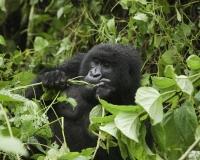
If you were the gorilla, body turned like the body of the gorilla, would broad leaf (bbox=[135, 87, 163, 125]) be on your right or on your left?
on your left

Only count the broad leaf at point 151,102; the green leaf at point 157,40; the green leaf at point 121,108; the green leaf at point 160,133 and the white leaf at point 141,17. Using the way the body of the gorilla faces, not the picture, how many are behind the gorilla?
2

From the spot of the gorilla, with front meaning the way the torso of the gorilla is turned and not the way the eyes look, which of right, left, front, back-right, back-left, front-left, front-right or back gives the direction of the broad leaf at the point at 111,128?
front-left

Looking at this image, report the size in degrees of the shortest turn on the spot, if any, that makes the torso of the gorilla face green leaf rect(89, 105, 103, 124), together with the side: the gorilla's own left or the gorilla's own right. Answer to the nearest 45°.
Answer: approximately 45° to the gorilla's own left

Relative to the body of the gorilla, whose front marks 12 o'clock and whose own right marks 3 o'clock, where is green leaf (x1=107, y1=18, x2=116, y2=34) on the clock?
The green leaf is roughly at 5 o'clock from the gorilla.

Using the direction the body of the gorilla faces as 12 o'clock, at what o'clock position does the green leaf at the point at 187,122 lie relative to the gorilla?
The green leaf is roughly at 10 o'clock from the gorilla.

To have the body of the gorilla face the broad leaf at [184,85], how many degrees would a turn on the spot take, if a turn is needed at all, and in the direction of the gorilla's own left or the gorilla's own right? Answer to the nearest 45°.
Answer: approximately 45° to the gorilla's own left

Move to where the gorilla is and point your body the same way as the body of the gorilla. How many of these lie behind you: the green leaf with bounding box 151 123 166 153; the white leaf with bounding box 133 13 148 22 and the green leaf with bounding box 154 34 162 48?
2

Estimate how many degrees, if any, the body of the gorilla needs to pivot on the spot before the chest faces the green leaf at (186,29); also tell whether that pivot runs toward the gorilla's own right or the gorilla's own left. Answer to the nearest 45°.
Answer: approximately 180°

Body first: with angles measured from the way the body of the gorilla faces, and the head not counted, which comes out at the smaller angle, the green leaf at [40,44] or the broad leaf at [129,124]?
the broad leaf

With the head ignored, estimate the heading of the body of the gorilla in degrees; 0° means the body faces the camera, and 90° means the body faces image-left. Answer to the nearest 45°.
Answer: approximately 45°
